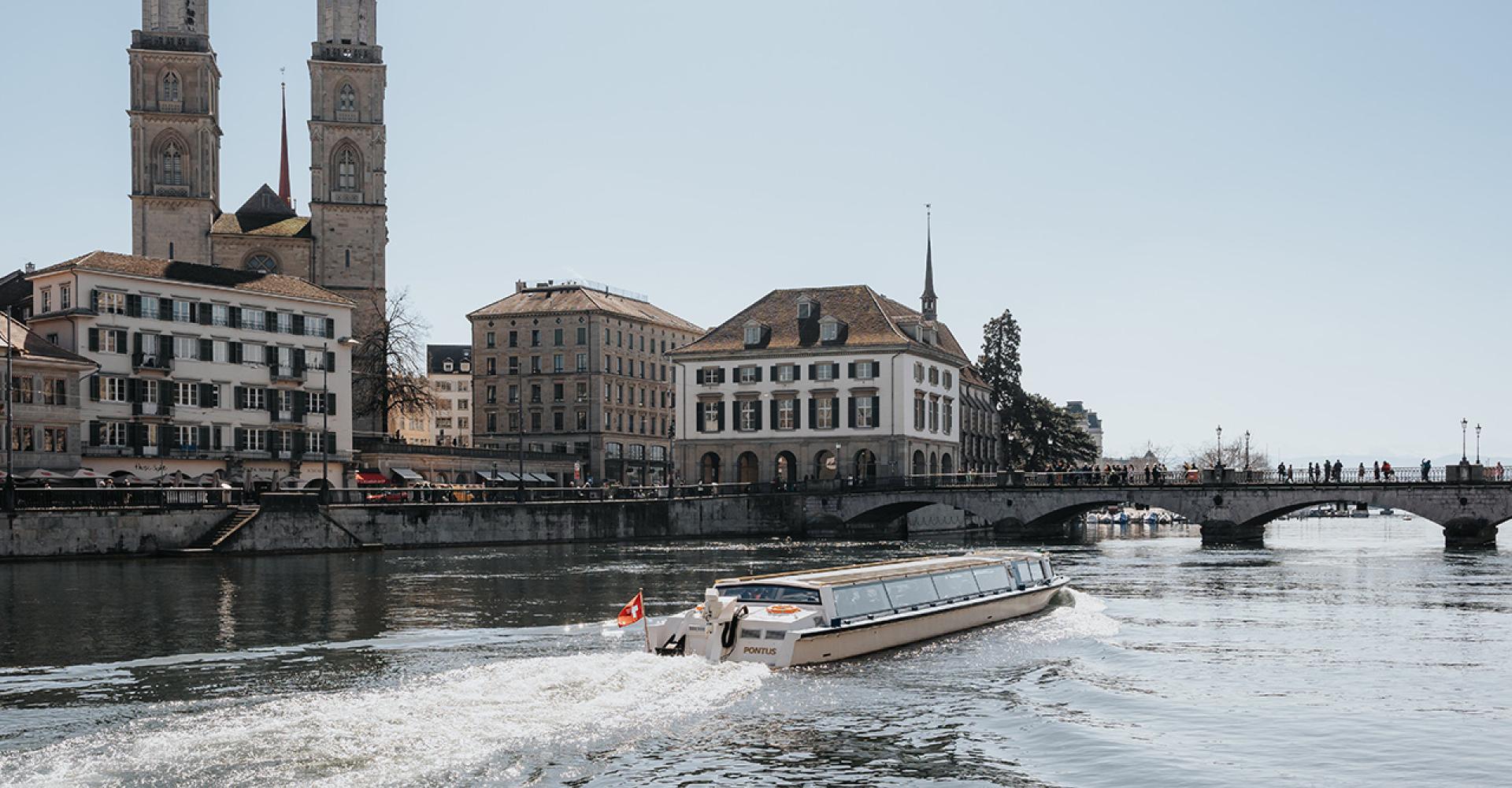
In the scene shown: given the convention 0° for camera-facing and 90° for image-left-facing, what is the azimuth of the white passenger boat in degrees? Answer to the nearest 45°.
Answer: approximately 225°
